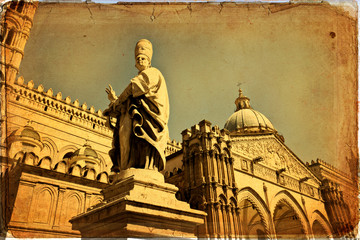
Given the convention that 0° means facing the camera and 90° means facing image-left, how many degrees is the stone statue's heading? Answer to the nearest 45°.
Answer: approximately 45°

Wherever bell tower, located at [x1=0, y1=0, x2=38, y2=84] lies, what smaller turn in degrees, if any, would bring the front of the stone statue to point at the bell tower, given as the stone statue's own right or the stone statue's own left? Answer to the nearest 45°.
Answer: approximately 90° to the stone statue's own right

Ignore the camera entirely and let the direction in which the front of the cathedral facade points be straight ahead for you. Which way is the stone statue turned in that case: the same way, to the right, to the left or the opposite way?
to the right

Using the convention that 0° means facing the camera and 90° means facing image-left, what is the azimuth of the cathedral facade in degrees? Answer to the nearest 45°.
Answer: approximately 315°
